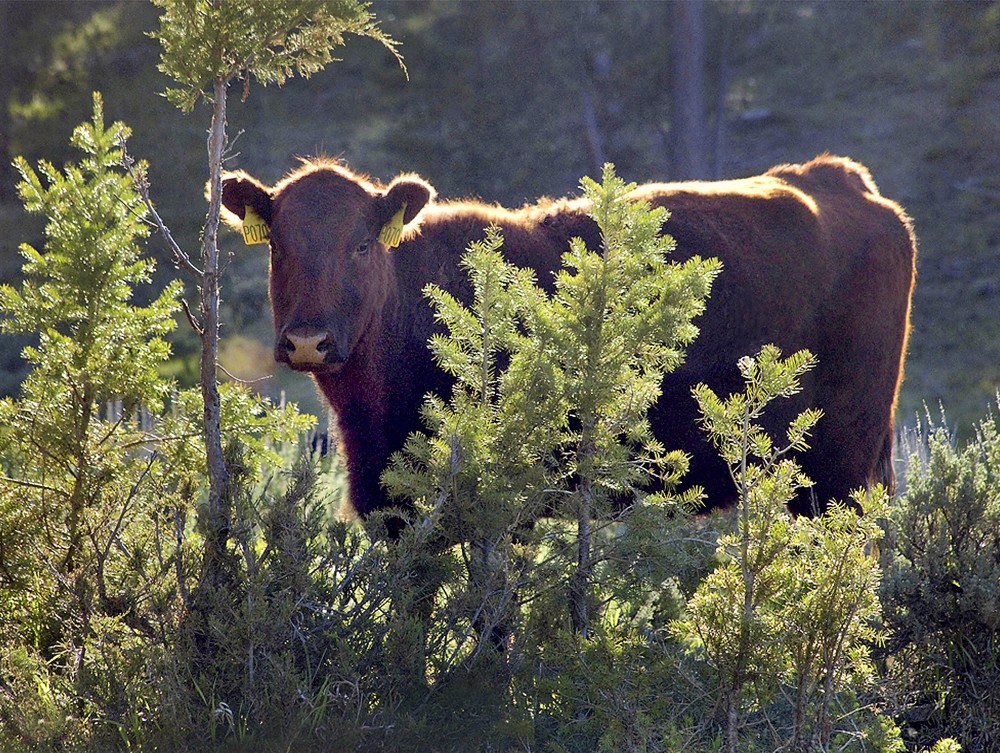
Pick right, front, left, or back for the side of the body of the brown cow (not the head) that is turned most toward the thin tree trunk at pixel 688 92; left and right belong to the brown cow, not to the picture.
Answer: right

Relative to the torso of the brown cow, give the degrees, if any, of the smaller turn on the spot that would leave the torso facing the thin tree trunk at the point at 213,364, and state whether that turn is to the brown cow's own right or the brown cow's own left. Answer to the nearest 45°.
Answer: approximately 45° to the brown cow's own left

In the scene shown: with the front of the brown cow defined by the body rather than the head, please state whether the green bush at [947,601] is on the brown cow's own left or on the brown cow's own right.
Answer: on the brown cow's own left

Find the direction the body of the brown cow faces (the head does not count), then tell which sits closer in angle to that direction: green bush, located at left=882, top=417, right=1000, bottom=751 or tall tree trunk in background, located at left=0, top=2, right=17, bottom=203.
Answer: the tall tree trunk in background

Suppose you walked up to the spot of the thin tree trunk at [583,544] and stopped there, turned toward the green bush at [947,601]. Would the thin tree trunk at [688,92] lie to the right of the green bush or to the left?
left

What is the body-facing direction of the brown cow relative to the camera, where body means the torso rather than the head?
to the viewer's left

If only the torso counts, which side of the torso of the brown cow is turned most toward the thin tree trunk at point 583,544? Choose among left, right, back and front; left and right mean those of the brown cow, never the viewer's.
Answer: left

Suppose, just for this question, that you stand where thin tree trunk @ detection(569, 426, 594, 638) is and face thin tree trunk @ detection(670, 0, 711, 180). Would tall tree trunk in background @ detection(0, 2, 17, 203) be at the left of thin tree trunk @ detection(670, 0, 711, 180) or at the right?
left
